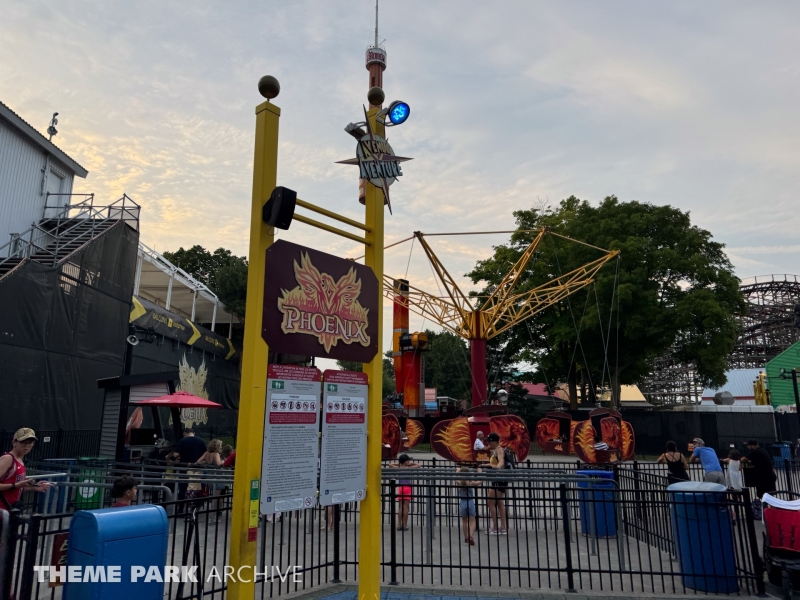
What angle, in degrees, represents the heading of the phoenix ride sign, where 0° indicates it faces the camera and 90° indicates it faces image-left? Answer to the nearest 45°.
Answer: approximately 315°

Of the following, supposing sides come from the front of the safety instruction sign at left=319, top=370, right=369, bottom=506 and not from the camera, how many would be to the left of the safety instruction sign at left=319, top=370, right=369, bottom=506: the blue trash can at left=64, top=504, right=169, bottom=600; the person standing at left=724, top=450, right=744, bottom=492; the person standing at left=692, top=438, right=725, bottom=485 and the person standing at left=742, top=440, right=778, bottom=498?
3

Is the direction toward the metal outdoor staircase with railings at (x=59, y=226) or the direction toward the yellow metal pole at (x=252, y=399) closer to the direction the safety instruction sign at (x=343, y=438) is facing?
the yellow metal pole

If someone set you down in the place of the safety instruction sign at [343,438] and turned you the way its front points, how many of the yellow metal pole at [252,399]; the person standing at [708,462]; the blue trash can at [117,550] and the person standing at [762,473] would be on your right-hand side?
2

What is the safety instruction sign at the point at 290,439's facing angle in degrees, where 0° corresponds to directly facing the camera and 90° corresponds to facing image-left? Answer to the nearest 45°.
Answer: approximately 315°

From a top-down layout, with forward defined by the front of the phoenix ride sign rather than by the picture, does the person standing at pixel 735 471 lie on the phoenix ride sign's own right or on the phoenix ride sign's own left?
on the phoenix ride sign's own left

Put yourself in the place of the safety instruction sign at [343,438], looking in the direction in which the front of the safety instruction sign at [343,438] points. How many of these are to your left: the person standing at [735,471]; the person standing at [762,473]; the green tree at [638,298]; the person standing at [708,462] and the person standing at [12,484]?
4

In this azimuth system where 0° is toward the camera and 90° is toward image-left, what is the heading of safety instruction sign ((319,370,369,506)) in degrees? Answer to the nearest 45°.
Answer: approximately 315°
